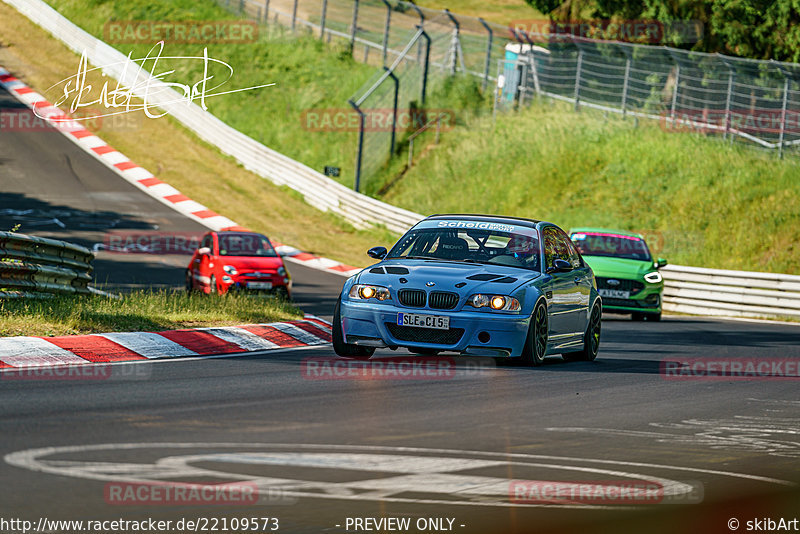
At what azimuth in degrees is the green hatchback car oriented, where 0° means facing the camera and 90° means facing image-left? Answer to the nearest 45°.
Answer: approximately 0°

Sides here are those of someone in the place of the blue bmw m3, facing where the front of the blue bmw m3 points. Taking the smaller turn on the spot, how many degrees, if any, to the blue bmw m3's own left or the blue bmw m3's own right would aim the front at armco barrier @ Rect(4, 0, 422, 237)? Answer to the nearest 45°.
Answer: approximately 135° to the blue bmw m3's own right

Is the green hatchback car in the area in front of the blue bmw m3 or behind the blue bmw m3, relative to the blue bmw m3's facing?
behind

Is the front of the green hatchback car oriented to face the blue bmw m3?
yes

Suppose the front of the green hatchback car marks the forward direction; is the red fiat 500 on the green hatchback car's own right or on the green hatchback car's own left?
on the green hatchback car's own right

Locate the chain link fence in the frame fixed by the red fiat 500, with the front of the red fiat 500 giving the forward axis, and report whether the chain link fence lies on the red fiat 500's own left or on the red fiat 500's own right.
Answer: on the red fiat 500's own left

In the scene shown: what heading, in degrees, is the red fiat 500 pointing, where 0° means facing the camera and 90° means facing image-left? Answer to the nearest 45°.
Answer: approximately 315°

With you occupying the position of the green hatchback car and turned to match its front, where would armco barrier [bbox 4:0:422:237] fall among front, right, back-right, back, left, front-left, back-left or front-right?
back-right
